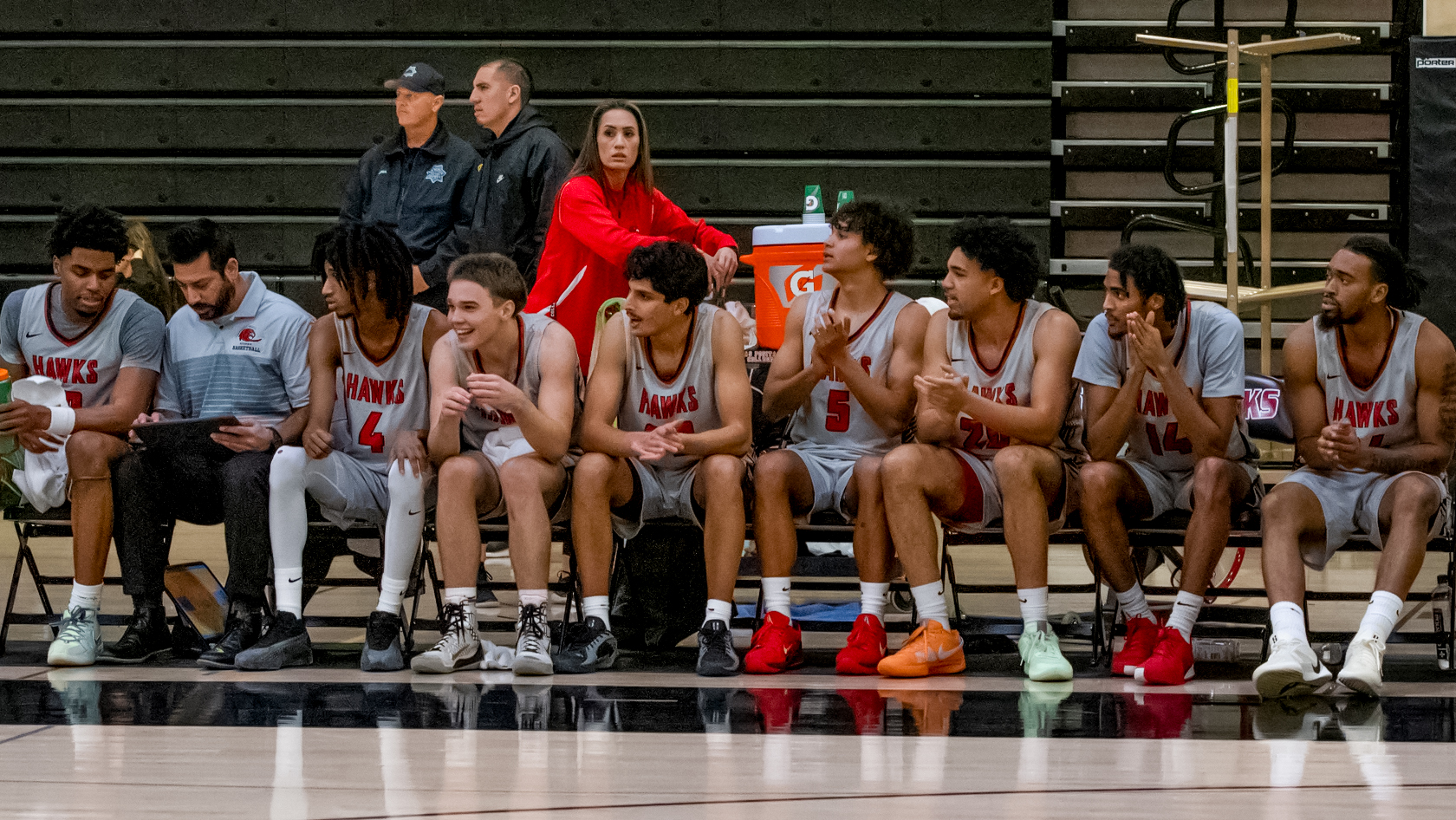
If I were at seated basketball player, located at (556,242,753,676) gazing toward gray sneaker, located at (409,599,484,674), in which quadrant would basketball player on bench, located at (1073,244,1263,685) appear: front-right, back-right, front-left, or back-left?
back-left

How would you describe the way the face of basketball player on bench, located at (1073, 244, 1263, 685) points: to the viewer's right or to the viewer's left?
to the viewer's left

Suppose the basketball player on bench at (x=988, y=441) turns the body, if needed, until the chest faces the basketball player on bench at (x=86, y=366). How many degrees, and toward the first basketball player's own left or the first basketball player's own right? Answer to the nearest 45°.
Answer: approximately 45° to the first basketball player's own right

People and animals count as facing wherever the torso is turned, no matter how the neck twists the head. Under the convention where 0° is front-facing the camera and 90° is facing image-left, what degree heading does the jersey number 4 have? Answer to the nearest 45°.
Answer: approximately 0°

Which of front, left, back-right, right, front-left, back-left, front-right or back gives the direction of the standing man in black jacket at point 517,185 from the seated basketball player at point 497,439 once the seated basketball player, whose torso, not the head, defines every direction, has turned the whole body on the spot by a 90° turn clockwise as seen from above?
right

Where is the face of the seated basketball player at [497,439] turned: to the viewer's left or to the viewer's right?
to the viewer's left

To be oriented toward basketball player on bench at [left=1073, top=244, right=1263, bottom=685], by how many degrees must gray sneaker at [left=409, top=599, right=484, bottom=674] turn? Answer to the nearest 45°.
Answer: approximately 135° to its left

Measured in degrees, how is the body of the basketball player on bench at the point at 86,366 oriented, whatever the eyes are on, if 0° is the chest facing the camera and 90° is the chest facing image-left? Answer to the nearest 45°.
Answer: approximately 0°

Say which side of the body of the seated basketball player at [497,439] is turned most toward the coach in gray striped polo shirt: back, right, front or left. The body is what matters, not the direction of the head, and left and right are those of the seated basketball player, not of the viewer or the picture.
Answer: right

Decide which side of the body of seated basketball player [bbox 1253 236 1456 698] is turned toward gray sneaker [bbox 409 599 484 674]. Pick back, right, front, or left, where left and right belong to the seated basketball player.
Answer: right
